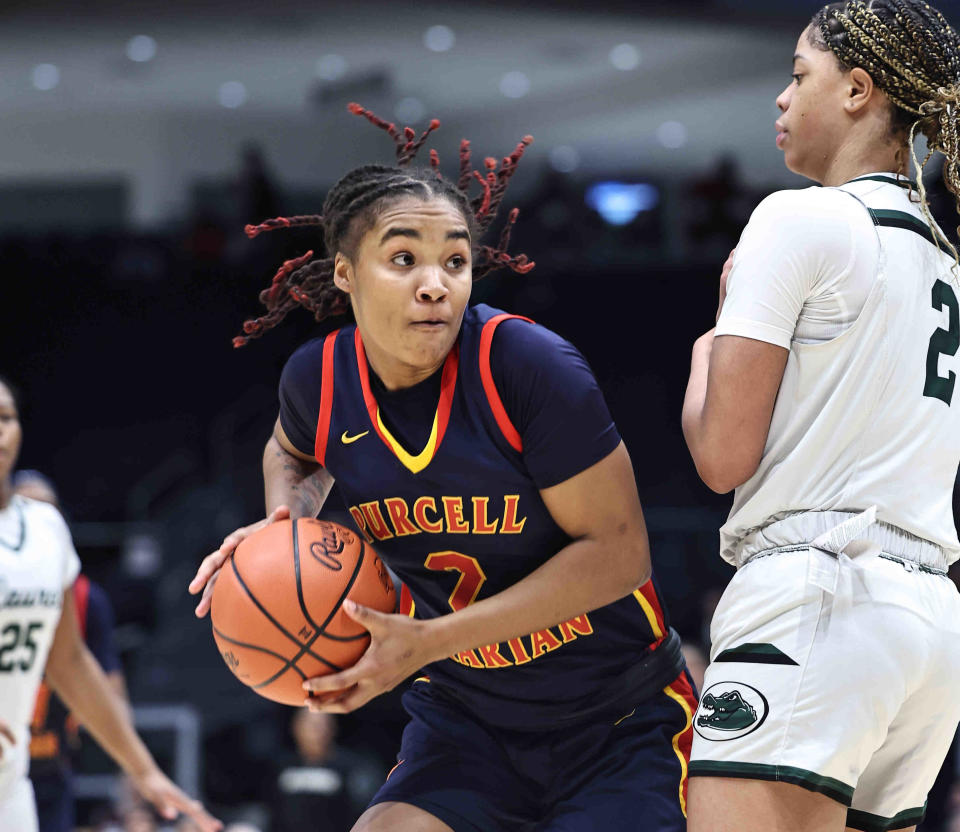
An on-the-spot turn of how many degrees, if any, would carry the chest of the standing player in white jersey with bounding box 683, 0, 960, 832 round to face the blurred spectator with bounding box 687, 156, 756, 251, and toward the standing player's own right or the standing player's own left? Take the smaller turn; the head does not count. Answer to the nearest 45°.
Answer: approximately 45° to the standing player's own right

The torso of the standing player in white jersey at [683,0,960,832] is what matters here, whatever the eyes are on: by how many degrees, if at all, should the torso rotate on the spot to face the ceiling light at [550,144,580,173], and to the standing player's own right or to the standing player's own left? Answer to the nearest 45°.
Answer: approximately 45° to the standing player's own right

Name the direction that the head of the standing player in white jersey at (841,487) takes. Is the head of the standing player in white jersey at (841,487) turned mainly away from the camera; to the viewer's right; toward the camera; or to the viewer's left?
to the viewer's left

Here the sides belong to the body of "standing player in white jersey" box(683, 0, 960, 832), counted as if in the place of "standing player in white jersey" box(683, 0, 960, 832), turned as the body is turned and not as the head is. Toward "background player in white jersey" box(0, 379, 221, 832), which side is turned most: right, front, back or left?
front

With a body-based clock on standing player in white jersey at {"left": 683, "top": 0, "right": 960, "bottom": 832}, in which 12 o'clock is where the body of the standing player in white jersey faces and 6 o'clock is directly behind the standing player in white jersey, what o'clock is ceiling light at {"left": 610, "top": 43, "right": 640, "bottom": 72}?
The ceiling light is roughly at 1 o'clock from the standing player in white jersey.

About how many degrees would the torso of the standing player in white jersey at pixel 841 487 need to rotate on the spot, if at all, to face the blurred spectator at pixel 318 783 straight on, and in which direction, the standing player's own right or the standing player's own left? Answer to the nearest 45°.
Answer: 0° — they already face them

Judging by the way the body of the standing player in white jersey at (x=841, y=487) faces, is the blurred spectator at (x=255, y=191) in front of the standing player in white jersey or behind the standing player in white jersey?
in front

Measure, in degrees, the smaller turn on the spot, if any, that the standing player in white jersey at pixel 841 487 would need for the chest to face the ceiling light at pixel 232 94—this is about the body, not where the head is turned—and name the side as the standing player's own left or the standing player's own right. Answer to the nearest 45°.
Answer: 0° — they already face it

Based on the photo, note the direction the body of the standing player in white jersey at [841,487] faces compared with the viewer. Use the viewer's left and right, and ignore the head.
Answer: facing away from the viewer and to the left of the viewer
